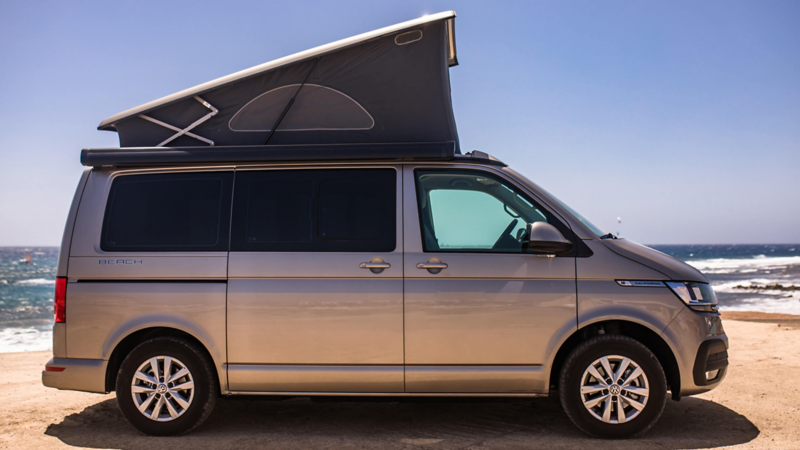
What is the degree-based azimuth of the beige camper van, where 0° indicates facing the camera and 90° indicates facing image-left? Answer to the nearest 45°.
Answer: approximately 270°
